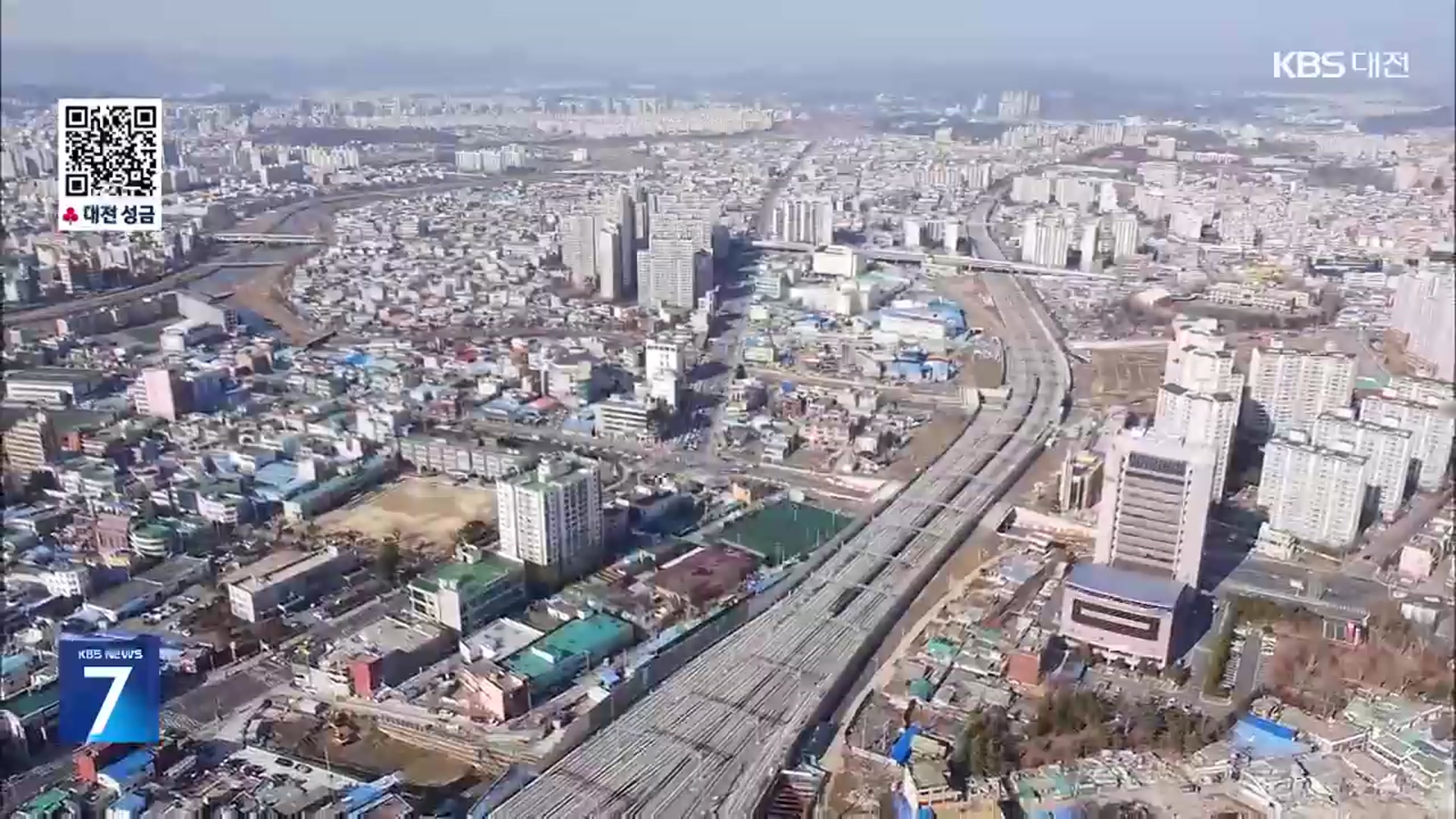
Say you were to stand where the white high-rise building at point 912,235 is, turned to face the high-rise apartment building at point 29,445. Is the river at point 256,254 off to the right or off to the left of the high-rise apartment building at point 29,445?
right

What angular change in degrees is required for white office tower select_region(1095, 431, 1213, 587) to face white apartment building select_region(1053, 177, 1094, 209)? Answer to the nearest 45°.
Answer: approximately 180°

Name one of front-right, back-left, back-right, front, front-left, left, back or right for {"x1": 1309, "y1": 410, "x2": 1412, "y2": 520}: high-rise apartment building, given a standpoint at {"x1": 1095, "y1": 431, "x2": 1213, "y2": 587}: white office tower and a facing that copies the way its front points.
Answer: back-left

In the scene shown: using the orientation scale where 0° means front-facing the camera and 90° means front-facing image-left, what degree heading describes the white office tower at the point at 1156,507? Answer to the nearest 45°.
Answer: approximately 0°

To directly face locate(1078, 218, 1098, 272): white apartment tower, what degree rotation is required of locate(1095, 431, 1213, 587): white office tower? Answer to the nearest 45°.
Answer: approximately 180°

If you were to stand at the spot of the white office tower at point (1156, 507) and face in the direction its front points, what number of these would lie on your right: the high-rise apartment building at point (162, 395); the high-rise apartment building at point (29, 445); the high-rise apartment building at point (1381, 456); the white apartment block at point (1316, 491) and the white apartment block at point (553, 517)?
3

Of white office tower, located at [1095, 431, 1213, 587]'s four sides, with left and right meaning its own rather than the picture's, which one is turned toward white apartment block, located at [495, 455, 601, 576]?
right

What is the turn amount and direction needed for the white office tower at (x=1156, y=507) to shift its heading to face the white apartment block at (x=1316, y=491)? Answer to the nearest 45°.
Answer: approximately 135° to its left

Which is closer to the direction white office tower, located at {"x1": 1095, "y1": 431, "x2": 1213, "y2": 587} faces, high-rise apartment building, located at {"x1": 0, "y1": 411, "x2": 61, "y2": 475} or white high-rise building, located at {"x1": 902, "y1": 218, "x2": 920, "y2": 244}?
the high-rise apartment building

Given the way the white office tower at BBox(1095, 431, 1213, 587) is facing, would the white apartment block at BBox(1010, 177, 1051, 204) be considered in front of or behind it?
behind

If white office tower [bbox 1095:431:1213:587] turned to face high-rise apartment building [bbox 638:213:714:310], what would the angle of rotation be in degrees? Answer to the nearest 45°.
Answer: approximately 135° to its right

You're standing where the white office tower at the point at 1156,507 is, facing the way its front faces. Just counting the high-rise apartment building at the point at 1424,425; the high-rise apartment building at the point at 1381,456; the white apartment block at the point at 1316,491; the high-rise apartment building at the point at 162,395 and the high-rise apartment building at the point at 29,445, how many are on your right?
2

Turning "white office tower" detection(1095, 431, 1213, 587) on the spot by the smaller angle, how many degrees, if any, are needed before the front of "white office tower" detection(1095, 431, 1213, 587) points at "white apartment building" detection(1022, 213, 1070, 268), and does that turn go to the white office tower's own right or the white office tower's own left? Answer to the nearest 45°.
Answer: approximately 180°

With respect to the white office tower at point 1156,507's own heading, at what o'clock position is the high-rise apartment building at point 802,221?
The high-rise apartment building is roughly at 5 o'clock from the white office tower.

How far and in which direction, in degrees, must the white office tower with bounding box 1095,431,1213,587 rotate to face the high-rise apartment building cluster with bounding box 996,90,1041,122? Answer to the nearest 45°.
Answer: approximately 180°

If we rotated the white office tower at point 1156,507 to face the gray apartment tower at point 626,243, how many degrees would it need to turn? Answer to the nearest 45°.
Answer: approximately 135° to its right
